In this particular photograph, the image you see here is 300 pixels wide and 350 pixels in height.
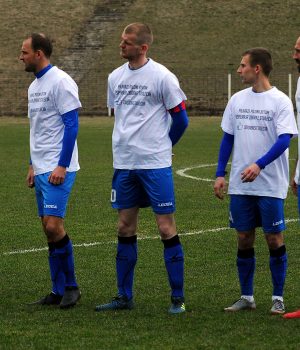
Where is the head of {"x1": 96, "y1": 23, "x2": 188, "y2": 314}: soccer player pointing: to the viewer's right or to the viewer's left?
to the viewer's left

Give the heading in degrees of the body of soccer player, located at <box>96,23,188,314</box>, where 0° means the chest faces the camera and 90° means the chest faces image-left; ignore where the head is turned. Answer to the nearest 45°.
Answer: approximately 45°

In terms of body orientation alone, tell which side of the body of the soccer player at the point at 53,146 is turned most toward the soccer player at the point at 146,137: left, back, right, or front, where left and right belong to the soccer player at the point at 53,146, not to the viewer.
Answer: left

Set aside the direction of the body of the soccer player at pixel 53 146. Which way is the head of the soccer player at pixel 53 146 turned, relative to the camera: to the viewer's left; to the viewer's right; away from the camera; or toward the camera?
to the viewer's left

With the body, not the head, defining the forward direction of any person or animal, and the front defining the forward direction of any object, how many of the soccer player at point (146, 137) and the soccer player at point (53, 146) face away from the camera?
0

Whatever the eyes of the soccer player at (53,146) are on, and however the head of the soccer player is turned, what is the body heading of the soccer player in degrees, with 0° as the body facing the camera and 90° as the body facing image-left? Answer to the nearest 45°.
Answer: approximately 45°

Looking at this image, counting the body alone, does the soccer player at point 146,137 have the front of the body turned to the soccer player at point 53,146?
no

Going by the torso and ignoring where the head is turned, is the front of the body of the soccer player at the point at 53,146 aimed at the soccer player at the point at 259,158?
no

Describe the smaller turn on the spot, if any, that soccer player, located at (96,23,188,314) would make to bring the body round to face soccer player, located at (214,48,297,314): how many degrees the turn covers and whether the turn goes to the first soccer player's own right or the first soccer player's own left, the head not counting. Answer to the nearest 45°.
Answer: approximately 135° to the first soccer player's own left

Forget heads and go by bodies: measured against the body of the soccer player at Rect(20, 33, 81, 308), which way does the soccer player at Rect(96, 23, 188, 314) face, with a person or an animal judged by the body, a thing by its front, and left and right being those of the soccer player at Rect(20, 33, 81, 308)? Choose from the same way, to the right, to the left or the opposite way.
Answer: the same way
